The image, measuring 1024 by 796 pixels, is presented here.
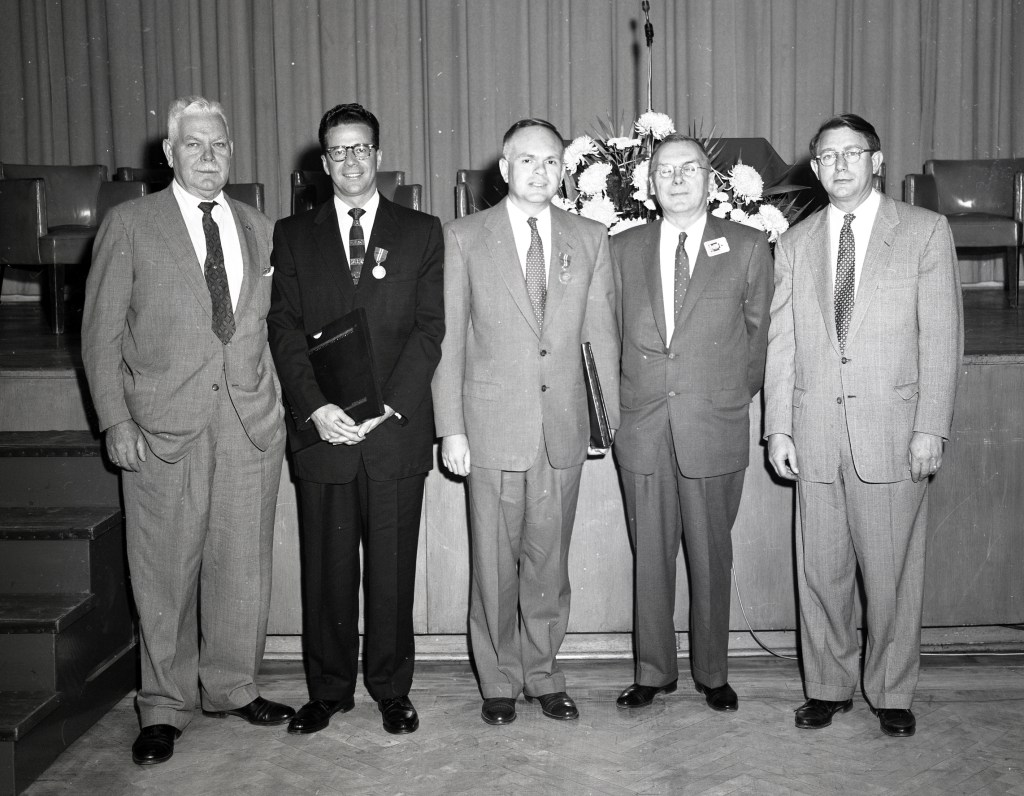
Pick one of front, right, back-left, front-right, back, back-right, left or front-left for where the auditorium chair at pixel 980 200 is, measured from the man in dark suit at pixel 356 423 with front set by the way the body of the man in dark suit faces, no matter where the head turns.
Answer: back-left

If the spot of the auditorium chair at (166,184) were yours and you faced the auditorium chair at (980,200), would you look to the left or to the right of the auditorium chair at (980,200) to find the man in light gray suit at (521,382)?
right

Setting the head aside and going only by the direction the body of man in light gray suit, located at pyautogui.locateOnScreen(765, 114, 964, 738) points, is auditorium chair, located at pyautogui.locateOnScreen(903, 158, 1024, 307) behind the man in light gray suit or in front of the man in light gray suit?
behind

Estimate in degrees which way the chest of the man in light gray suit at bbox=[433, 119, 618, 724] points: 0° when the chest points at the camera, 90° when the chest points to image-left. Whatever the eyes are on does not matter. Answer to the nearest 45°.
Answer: approximately 0°
